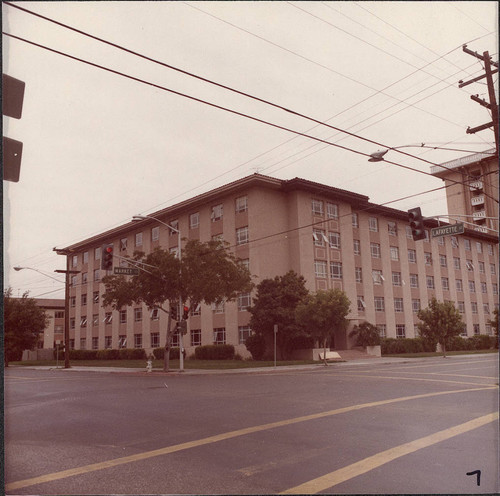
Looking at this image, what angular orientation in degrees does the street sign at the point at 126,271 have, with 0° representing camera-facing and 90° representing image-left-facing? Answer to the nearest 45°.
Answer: approximately 315°

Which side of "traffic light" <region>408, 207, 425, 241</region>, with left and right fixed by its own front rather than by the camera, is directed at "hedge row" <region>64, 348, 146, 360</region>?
right

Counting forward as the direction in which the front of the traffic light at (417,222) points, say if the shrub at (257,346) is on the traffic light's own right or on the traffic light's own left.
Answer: on the traffic light's own right

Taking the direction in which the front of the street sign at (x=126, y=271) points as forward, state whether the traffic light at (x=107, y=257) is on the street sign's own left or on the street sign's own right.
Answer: on the street sign's own right

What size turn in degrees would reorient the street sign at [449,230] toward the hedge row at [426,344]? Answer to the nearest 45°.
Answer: approximately 135° to its right

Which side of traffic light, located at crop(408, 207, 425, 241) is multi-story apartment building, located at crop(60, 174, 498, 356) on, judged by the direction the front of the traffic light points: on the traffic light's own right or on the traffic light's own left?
on the traffic light's own right
